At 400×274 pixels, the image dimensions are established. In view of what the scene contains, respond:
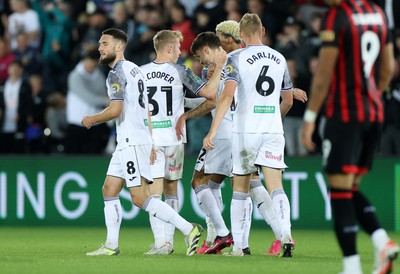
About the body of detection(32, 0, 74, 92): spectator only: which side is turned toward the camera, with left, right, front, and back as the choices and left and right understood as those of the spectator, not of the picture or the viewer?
front

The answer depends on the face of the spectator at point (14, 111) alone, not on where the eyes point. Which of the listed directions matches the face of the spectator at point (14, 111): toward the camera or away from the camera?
toward the camera

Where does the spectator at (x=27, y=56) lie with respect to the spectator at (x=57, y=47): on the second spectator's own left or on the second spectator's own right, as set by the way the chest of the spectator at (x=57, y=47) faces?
on the second spectator's own right

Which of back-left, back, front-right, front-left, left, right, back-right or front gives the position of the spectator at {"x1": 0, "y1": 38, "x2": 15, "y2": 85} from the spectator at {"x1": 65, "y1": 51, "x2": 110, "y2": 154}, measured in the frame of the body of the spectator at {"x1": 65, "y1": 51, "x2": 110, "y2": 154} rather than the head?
back

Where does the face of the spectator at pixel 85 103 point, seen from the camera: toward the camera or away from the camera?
toward the camera

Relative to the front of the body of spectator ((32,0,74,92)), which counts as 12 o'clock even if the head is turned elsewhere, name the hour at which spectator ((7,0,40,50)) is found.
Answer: spectator ((7,0,40,50)) is roughly at 4 o'clock from spectator ((32,0,74,92)).

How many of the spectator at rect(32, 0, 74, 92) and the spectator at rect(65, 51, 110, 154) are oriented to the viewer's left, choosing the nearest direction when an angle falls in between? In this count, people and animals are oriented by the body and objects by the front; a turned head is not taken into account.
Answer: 0

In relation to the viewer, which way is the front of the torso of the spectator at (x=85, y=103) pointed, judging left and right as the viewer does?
facing the viewer and to the right of the viewer
